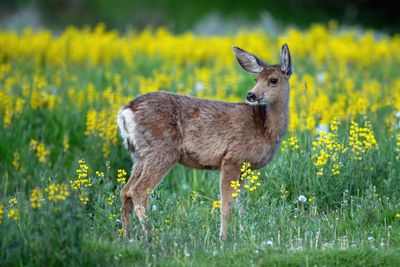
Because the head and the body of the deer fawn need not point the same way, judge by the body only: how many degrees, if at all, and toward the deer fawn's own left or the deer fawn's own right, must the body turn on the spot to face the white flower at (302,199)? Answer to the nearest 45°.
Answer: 0° — it already faces it

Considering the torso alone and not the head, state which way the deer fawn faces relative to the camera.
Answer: to the viewer's right
